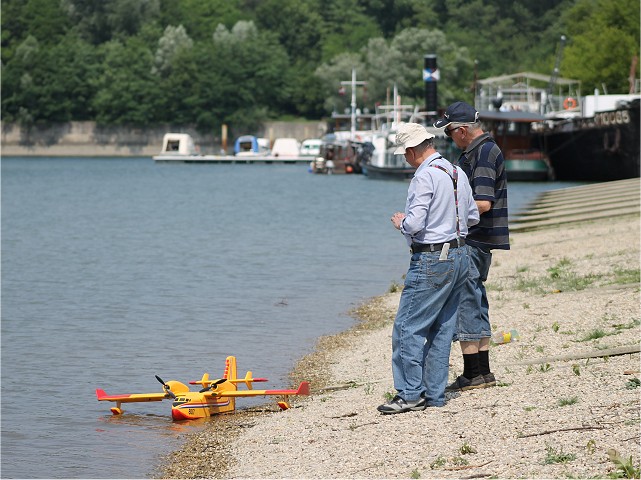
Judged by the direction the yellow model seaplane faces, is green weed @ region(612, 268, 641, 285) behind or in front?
behind

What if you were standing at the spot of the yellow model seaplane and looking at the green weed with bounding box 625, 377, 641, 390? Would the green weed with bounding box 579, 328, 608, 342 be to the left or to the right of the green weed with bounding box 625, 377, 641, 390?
left

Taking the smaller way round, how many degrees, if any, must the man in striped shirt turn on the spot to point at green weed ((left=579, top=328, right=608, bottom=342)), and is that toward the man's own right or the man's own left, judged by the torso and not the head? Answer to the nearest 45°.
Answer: approximately 135° to the man's own right

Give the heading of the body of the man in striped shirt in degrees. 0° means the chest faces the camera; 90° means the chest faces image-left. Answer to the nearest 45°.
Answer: approximately 90°

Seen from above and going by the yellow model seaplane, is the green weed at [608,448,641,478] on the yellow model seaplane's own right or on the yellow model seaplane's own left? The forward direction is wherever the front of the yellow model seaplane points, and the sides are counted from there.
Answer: on the yellow model seaplane's own left

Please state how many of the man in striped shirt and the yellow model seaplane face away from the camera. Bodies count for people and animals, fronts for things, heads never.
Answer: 0

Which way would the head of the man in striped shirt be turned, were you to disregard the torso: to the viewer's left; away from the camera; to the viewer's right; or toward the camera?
to the viewer's left

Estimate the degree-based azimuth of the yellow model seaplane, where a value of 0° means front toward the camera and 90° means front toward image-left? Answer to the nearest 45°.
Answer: approximately 45°
